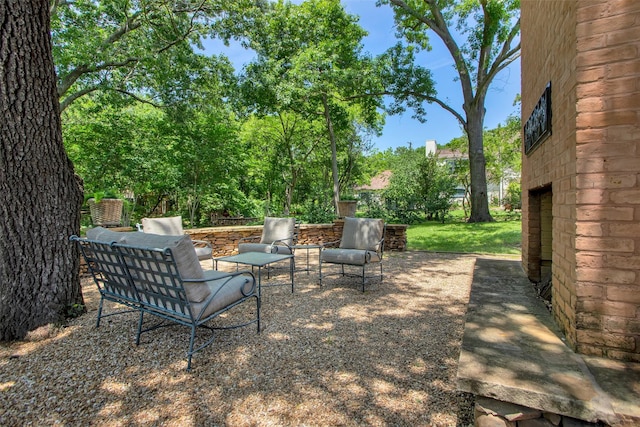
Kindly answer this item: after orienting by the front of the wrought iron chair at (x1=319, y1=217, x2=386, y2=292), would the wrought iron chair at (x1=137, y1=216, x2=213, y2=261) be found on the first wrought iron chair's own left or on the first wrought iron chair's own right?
on the first wrought iron chair's own right

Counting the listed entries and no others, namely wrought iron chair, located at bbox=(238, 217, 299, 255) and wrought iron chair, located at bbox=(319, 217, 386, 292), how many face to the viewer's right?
0

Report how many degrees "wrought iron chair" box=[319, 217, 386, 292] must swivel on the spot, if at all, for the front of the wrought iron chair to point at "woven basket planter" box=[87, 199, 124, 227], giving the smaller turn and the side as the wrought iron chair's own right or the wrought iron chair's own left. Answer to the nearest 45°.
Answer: approximately 45° to the wrought iron chair's own right

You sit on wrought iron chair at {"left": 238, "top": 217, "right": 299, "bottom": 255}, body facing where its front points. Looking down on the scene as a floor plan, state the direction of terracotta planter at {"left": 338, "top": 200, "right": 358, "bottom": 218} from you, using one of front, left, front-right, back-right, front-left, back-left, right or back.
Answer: back

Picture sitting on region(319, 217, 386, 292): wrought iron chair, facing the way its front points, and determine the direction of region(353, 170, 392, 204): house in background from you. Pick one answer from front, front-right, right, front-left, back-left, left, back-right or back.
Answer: back-right

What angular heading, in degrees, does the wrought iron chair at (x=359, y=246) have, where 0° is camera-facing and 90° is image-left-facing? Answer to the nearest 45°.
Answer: approximately 45°

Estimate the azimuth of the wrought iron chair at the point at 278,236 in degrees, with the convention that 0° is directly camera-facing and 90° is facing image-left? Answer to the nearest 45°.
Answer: approximately 45°

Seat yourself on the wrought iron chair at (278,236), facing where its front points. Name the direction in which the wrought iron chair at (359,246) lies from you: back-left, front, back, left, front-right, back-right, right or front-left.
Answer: left

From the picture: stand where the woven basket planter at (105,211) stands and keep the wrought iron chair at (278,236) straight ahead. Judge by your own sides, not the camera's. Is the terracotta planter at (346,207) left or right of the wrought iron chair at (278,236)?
left

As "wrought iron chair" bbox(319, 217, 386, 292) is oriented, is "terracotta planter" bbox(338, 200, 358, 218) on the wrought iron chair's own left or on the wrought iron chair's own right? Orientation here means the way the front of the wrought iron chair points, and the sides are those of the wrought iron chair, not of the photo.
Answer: on the wrought iron chair's own right
